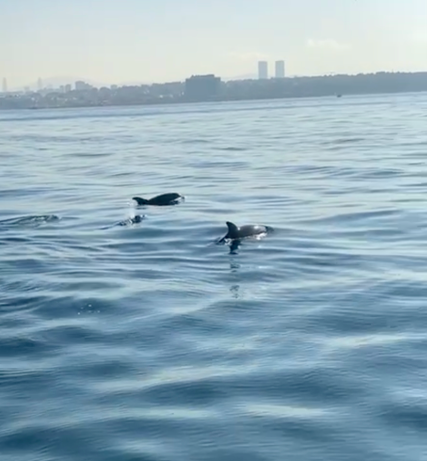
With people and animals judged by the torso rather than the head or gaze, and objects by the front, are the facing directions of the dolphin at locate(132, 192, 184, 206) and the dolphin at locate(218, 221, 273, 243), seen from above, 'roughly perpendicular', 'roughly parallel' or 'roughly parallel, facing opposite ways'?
roughly parallel

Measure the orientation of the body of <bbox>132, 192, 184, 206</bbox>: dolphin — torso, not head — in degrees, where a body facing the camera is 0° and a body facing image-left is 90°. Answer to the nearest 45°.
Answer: approximately 270°

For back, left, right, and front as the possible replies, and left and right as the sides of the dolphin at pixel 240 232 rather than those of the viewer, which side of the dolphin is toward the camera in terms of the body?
right

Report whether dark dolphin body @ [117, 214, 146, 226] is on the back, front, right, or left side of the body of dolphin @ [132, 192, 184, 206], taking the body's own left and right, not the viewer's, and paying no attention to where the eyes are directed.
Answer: right

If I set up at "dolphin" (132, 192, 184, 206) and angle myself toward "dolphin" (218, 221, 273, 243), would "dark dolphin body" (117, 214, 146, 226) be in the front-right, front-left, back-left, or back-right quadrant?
front-right

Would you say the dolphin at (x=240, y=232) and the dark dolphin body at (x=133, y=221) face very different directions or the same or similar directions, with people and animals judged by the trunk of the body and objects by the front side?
same or similar directions

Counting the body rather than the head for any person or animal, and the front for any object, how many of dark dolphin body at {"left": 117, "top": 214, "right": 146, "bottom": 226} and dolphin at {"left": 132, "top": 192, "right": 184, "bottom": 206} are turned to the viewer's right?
2

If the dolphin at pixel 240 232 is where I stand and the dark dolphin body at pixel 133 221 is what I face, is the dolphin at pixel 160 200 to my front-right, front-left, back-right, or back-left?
front-right

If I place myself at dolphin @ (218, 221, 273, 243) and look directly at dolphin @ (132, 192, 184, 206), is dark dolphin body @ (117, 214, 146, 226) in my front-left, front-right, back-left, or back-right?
front-left

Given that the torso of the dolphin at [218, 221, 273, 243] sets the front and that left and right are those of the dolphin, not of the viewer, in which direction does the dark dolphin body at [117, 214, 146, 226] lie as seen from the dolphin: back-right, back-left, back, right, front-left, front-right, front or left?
back-left

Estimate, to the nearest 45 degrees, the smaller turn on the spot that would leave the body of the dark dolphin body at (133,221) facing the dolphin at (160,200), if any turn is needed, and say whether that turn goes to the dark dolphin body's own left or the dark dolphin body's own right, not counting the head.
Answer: approximately 90° to the dark dolphin body's own left

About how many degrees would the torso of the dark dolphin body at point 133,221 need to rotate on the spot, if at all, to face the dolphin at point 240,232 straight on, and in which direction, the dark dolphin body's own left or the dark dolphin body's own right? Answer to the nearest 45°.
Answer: approximately 45° to the dark dolphin body's own right

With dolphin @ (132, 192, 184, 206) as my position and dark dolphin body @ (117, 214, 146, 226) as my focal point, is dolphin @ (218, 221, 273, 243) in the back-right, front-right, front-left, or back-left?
front-left

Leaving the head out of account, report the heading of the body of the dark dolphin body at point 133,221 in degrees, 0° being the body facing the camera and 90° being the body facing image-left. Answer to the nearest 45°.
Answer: approximately 270°

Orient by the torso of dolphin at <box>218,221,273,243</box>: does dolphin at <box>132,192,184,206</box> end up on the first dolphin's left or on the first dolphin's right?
on the first dolphin's left
